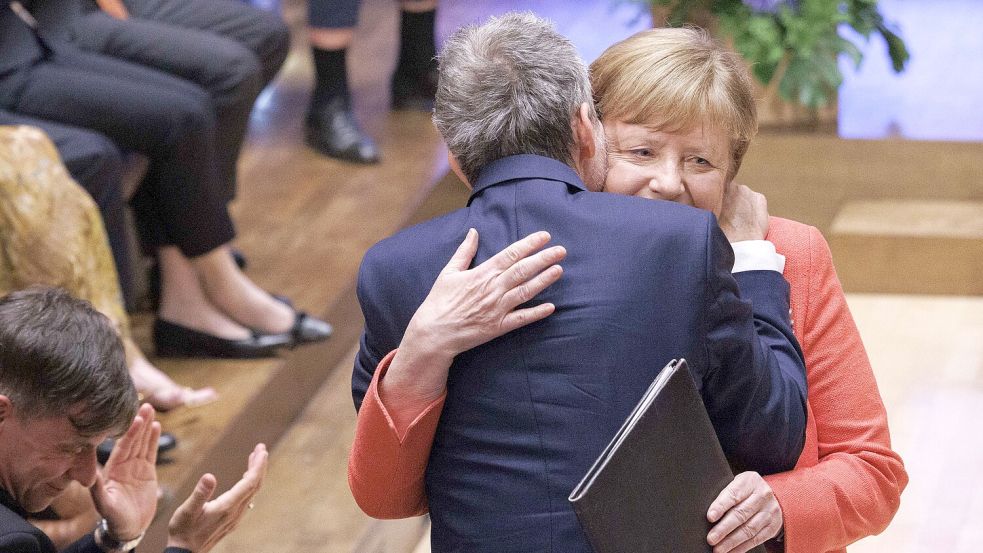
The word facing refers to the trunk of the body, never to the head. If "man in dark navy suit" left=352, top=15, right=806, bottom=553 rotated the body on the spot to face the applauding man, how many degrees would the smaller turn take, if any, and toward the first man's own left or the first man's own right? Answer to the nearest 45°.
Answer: approximately 90° to the first man's own left

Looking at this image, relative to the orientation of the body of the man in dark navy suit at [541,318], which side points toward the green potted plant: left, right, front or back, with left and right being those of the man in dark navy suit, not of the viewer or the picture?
front

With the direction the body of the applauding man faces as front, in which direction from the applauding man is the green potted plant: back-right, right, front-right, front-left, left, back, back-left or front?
front-left

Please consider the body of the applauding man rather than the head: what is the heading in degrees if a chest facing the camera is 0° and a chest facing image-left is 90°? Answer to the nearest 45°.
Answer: approximately 270°

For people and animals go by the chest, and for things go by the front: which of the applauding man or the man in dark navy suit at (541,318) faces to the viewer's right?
the applauding man

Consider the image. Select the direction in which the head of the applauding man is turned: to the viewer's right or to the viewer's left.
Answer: to the viewer's right

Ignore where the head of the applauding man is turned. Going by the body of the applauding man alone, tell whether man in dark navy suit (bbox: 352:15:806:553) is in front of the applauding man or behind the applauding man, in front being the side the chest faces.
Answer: in front

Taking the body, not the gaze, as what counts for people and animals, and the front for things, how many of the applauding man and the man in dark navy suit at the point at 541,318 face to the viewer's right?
1

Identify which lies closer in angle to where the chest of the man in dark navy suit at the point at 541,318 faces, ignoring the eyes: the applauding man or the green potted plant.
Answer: the green potted plant

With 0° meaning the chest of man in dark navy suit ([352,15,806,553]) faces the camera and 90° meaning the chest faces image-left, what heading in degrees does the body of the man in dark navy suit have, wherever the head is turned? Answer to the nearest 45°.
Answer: approximately 180°
